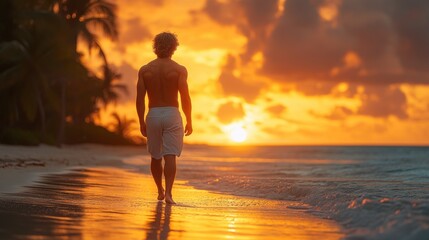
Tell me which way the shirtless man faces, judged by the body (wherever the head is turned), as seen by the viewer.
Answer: away from the camera

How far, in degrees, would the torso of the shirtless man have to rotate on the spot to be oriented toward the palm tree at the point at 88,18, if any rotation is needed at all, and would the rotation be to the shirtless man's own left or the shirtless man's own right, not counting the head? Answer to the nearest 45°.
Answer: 0° — they already face it

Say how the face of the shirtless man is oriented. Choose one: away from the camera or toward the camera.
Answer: away from the camera
